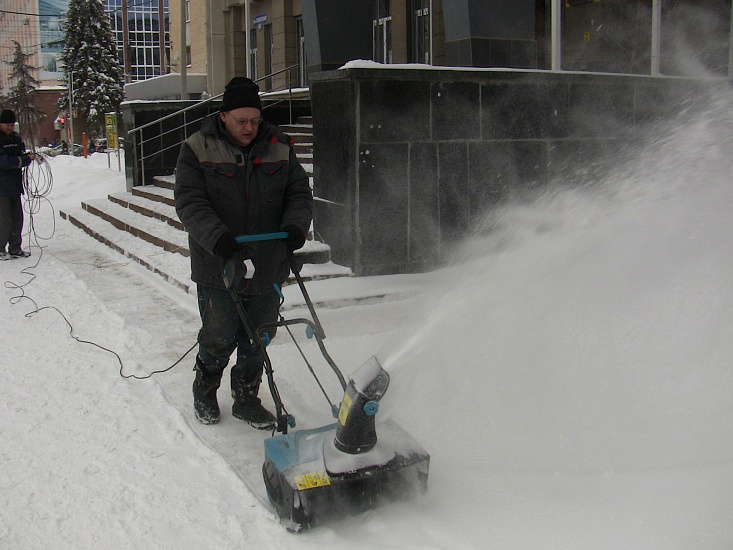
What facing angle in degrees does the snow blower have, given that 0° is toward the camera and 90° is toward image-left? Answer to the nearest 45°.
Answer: approximately 315°
